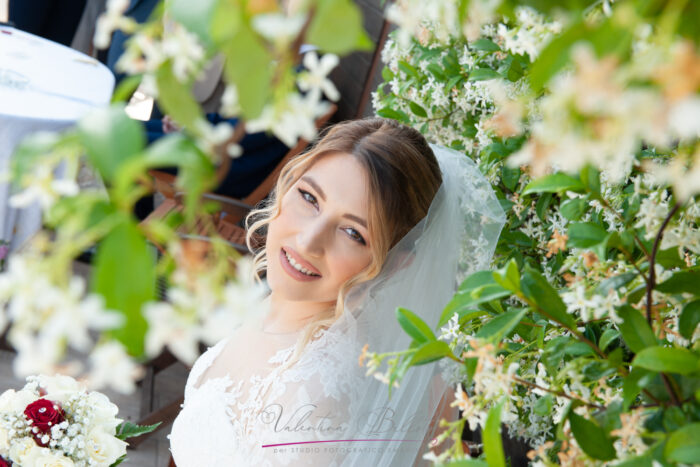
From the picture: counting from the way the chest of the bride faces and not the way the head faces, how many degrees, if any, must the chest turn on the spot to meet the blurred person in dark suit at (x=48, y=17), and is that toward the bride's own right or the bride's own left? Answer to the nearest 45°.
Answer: approximately 90° to the bride's own right

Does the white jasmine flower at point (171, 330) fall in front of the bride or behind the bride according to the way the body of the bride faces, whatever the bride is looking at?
in front

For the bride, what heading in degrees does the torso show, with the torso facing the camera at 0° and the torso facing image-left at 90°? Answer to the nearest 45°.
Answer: approximately 45°

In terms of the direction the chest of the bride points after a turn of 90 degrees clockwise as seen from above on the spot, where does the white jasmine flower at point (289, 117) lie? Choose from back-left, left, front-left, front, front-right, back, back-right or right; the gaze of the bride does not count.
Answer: back-left

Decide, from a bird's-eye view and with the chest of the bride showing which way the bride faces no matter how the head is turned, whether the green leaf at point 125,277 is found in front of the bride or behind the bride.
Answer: in front
